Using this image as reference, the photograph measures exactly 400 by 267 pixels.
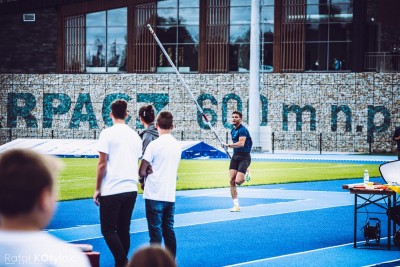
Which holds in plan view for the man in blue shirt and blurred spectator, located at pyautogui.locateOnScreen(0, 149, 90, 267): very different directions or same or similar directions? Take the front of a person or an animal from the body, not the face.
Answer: very different directions

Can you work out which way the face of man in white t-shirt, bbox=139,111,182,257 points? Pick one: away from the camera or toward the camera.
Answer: away from the camera

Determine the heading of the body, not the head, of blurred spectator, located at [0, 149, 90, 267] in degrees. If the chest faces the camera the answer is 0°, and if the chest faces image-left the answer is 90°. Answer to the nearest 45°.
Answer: approximately 225°

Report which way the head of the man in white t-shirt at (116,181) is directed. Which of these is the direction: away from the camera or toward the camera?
away from the camera

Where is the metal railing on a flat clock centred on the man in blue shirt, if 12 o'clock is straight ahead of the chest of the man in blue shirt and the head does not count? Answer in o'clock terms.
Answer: The metal railing is roughly at 5 o'clock from the man in blue shirt.

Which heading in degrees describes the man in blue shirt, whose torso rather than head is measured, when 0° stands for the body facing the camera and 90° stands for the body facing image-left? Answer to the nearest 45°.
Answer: approximately 45°
